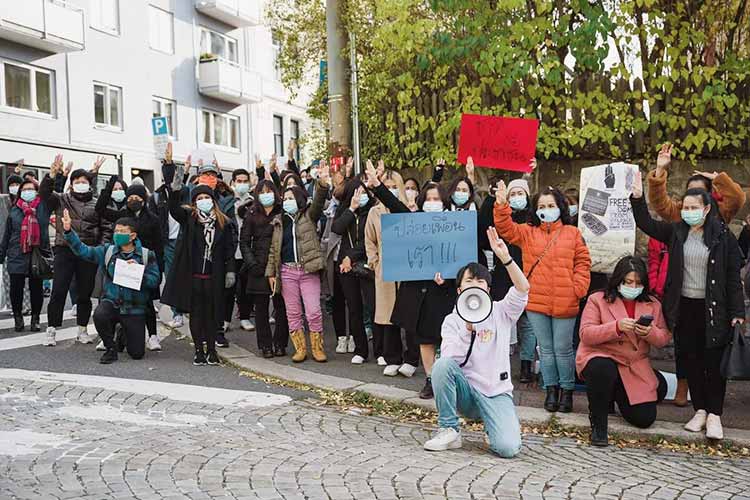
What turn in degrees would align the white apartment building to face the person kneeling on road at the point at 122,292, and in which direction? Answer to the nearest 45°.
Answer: approximately 45° to its right

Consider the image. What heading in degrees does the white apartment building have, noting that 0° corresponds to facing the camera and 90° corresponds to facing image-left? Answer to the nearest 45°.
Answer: approximately 315°
